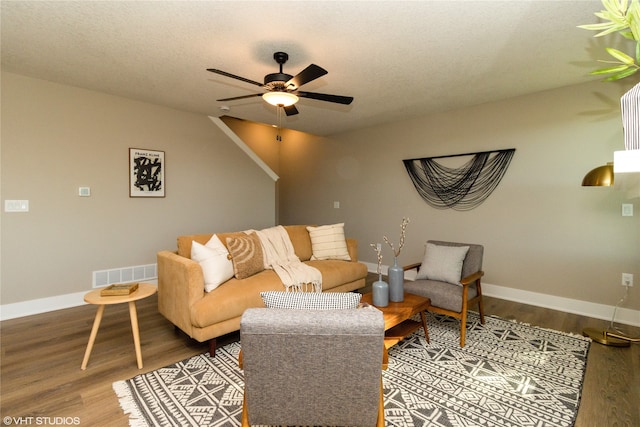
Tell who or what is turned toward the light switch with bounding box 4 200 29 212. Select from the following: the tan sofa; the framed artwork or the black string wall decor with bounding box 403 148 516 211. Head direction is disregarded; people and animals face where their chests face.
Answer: the black string wall decor

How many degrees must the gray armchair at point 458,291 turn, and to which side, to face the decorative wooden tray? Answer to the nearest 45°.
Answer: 0° — it already faces it

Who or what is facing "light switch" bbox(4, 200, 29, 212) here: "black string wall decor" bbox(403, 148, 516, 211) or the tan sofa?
the black string wall decor

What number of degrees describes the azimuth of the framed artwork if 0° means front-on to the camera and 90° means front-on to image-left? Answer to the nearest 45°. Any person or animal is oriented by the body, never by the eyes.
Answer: approximately 315°

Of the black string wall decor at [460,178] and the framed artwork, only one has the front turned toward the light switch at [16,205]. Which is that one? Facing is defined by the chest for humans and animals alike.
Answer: the black string wall decor

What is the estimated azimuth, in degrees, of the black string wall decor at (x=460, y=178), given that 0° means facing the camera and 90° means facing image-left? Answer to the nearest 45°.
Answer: approximately 45°

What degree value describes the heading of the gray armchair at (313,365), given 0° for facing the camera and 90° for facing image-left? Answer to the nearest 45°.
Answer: approximately 180°

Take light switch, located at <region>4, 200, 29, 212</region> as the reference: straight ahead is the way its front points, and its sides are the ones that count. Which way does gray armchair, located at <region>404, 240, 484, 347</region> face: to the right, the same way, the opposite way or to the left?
to the right

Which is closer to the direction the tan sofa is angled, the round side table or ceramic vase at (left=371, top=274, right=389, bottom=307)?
the ceramic vase
